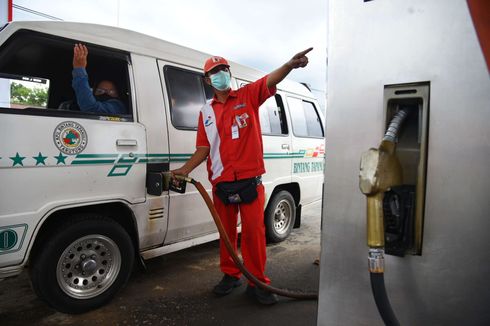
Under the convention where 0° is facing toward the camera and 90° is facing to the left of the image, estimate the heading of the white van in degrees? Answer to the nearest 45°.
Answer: approximately 45°

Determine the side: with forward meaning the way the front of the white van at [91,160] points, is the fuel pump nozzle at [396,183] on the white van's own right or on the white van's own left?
on the white van's own left
